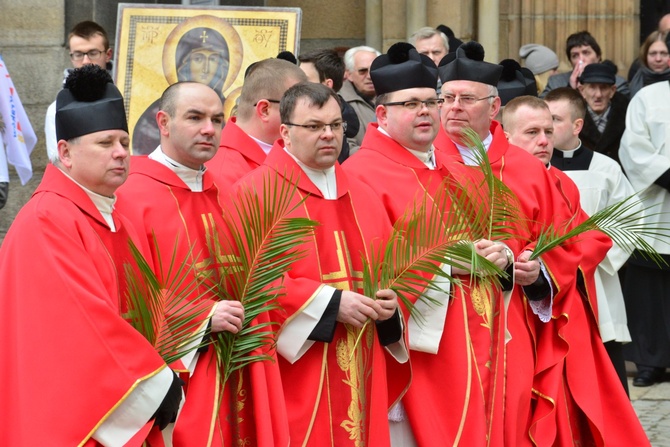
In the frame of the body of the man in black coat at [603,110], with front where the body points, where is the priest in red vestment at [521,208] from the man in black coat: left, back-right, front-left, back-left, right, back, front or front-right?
front

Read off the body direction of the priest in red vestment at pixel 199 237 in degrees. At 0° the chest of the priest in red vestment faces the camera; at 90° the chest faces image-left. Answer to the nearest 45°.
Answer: approximately 315°

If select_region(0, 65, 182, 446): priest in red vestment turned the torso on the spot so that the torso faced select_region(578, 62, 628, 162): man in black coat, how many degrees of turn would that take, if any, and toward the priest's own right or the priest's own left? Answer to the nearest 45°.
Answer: approximately 90° to the priest's own left

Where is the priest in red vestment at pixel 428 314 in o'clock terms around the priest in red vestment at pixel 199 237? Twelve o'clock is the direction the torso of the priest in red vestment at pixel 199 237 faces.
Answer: the priest in red vestment at pixel 428 314 is roughly at 9 o'clock from the priest in red vestment at pixel 199 237.

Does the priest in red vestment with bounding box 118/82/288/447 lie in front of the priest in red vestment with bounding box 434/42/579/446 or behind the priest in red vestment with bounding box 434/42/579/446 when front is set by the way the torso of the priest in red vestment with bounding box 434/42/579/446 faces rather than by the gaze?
in front

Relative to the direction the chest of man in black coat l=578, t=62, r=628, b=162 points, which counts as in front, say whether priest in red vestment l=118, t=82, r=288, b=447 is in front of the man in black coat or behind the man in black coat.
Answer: in front

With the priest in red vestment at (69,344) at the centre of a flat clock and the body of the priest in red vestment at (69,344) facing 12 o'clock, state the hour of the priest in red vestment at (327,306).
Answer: the priest in red vestment at (327,306) is roughly at 9 o'clock from the priest in red vestment at (69,344).

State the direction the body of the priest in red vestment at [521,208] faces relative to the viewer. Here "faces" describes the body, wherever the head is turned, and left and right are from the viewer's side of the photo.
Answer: facing the viewer and to the left of the viewer

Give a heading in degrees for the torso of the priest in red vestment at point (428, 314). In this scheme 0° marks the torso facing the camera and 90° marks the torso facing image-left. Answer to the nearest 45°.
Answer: approximately 315°

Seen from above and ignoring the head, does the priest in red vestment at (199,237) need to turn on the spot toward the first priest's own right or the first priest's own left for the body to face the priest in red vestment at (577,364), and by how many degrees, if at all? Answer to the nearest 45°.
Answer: approximately 90° to the first priest's own left

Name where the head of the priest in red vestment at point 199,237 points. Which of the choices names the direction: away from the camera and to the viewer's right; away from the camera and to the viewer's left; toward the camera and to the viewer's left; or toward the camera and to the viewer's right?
toward the camera and to the viewer's right
